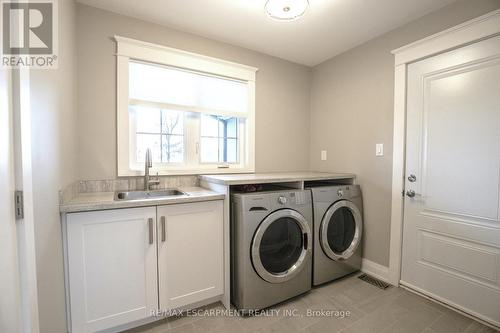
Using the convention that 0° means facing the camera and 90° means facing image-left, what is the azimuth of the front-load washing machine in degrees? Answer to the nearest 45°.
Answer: approximately 315°

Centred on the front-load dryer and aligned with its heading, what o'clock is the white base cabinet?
The white base cabinet is roughly at 3 o'clock from the front-load dryer.

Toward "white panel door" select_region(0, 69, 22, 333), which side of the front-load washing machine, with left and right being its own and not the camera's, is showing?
right

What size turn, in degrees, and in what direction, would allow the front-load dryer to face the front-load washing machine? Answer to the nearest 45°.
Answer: approximately 90° to its right

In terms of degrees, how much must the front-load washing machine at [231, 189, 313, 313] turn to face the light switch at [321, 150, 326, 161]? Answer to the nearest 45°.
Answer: approximately 90° to its left

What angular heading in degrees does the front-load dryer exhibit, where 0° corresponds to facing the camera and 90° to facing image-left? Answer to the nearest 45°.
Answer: approximately 315°

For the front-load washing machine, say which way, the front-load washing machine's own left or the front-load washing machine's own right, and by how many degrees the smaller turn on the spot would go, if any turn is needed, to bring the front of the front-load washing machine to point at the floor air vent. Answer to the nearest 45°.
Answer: approximately 90° to the front-load washing machine's own left

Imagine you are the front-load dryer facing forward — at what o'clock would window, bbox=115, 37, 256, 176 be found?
The window is roughly at 4 o'clock from the front-load dryer.

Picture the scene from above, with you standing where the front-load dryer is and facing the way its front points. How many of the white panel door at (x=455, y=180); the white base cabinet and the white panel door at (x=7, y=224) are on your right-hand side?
2
